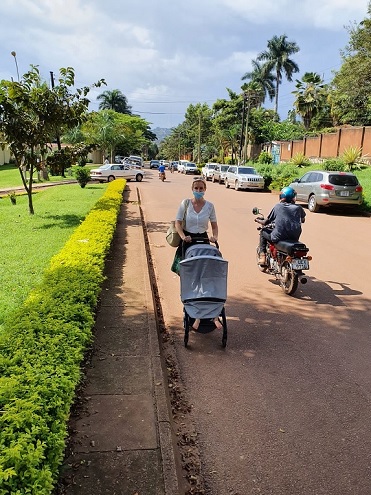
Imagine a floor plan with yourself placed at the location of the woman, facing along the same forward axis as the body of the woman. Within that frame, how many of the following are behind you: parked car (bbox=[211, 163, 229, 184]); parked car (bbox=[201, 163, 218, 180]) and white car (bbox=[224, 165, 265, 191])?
3

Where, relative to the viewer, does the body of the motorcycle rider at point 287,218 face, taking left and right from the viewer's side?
facing away from the viewer and to the left of the viewer

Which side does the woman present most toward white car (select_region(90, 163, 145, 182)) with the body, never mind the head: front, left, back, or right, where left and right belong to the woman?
back

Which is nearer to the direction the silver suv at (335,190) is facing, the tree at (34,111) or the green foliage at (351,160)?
the green foliage

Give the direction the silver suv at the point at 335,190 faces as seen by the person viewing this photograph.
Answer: facing away from the viewer and to the left of the viewer

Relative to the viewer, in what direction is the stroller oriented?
toward the camera

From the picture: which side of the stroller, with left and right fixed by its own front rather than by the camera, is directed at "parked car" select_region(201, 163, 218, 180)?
back

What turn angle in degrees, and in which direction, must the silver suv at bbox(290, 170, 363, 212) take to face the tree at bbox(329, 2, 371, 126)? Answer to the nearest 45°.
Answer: approximately 45° to its right

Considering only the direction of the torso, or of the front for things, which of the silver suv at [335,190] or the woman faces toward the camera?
the woman

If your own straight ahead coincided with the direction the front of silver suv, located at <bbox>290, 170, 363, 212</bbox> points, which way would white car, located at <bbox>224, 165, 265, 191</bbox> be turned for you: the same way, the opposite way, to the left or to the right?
the opposite way

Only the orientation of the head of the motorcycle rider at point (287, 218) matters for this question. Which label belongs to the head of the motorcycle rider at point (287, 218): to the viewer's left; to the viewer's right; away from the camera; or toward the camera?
away from the camera

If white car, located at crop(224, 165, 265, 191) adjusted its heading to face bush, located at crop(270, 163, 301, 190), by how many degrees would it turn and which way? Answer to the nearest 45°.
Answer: approximately 45° to its left

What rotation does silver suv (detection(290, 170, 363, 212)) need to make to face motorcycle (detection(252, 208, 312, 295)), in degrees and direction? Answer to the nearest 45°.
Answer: approximately 135° to its left

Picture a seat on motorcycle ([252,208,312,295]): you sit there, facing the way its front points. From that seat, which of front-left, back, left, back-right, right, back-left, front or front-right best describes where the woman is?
left

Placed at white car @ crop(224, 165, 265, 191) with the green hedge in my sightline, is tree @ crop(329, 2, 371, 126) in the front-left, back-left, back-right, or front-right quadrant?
back-left

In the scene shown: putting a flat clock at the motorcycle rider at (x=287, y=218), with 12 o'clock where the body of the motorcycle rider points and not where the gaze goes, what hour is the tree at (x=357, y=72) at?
The tree is roughly at 2 o'clock from the motorcycle rider.

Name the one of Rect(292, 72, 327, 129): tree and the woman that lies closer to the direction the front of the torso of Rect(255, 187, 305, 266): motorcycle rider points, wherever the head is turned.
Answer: the tree

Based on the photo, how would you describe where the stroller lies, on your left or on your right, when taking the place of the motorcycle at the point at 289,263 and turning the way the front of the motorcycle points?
on your left

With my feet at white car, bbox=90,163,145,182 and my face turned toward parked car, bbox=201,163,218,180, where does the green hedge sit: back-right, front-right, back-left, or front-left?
back-right

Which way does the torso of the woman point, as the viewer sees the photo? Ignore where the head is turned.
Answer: toward the camera

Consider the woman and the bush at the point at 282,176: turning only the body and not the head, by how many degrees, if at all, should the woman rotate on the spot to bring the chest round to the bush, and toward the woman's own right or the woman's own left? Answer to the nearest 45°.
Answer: approximately 180°
